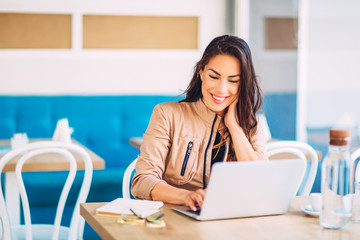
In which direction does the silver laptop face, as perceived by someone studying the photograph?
facing away from the viewer and to the left of the viewer

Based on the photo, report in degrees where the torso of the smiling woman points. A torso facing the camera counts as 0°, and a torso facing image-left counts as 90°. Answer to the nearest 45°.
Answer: approximately 315°

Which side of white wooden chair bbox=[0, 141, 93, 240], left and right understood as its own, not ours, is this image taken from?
back

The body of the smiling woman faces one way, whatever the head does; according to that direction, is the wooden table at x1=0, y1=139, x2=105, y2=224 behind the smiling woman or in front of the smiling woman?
behind

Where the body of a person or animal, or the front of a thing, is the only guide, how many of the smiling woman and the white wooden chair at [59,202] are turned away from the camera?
1
